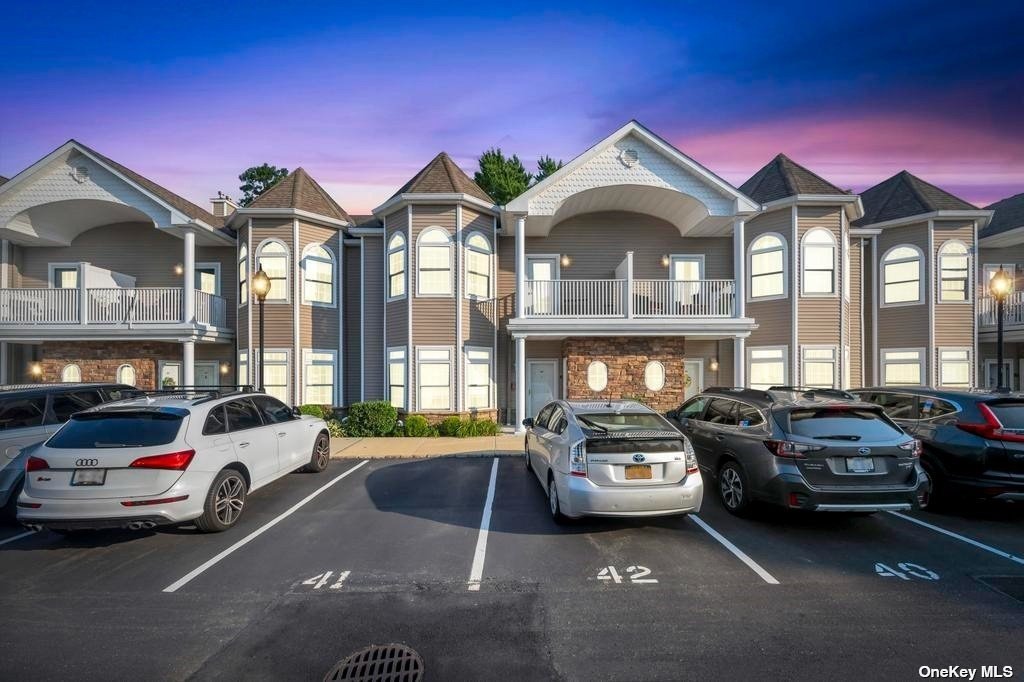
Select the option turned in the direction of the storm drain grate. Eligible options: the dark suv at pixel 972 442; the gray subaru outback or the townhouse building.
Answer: the townhouse building

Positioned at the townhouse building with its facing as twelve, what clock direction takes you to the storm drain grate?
The storm drain grate is roughly at 12 o'clock from the townhouse building.

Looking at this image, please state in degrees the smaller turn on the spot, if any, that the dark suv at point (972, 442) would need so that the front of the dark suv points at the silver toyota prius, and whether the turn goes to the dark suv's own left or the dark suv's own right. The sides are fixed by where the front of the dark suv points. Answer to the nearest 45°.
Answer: approximately 90° to the dark suv's own left

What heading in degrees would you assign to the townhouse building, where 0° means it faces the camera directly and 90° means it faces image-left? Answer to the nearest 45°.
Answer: approximately 0°

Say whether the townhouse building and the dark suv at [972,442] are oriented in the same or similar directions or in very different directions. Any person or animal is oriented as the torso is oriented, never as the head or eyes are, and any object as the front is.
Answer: very different directions

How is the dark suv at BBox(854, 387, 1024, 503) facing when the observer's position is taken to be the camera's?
facing away from the viewer and to the left of the viewer

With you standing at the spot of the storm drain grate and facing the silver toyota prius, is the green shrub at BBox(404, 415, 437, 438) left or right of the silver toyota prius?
left

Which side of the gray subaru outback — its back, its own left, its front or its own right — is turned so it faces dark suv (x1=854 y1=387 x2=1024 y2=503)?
right

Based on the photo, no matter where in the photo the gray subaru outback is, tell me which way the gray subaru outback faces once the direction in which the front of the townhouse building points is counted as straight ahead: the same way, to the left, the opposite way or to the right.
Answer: the opposite way
